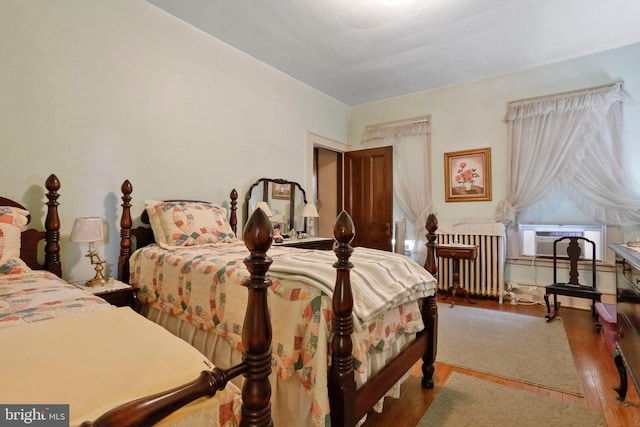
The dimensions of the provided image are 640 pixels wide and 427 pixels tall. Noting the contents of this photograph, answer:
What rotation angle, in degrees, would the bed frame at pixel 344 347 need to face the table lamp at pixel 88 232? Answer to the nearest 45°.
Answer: approximately 180°

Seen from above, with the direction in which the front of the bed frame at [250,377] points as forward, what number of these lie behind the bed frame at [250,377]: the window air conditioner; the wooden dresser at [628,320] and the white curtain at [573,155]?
0

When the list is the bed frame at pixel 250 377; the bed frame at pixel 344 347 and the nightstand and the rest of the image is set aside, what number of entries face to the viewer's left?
0

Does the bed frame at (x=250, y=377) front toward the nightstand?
no

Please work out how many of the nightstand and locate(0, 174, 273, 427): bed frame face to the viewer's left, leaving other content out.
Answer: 0

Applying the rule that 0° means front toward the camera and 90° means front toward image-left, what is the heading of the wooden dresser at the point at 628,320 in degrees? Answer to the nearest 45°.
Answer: approximately 90°

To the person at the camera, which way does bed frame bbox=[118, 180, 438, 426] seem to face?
facing the viewer and to the right of the viewer

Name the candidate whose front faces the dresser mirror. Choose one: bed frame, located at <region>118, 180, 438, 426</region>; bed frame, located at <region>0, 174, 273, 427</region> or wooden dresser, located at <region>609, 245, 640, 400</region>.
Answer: the wooden dresser

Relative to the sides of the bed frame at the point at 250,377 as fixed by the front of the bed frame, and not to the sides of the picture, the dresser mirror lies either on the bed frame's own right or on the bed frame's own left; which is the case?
on the bed frame's own left

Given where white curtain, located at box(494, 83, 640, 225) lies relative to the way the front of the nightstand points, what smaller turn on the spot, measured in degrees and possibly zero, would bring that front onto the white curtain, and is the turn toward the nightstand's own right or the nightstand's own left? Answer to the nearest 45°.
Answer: approximately 45° to the nightstand's own left

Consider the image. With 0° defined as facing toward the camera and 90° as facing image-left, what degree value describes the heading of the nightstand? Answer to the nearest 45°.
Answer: approximately 315°

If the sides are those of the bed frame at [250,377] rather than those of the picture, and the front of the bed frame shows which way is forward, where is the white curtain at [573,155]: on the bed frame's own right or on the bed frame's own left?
on the bed frame's own left

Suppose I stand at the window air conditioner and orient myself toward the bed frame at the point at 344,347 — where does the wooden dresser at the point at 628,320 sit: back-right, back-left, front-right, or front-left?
front-left

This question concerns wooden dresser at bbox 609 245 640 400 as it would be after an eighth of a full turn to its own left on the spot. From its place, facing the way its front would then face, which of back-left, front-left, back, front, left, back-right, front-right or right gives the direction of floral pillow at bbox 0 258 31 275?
front

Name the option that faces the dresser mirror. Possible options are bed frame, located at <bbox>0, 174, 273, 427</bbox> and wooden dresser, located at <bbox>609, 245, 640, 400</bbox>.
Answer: the wooden dresser

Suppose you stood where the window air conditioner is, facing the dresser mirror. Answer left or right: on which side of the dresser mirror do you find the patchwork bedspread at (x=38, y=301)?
left

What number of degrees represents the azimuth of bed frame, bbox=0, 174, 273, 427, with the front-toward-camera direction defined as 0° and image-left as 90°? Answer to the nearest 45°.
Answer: approximately 315°

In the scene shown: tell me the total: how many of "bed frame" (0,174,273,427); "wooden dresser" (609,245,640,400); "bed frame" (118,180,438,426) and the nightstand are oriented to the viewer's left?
1

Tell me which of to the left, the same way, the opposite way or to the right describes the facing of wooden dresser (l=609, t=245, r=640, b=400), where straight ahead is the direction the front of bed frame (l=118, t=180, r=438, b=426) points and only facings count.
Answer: the opposite way

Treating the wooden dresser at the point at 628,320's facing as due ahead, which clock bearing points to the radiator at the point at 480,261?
The radiator is roughly at 2 o'clock from the wooden dresser.

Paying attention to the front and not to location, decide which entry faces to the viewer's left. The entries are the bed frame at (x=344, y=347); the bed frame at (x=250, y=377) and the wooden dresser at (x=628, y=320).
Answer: the wooden dresser

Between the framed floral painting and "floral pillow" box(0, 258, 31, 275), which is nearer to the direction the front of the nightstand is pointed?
the framed floral painting

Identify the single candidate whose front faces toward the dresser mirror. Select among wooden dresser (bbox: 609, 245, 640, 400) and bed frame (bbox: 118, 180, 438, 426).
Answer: the wooden dresser
